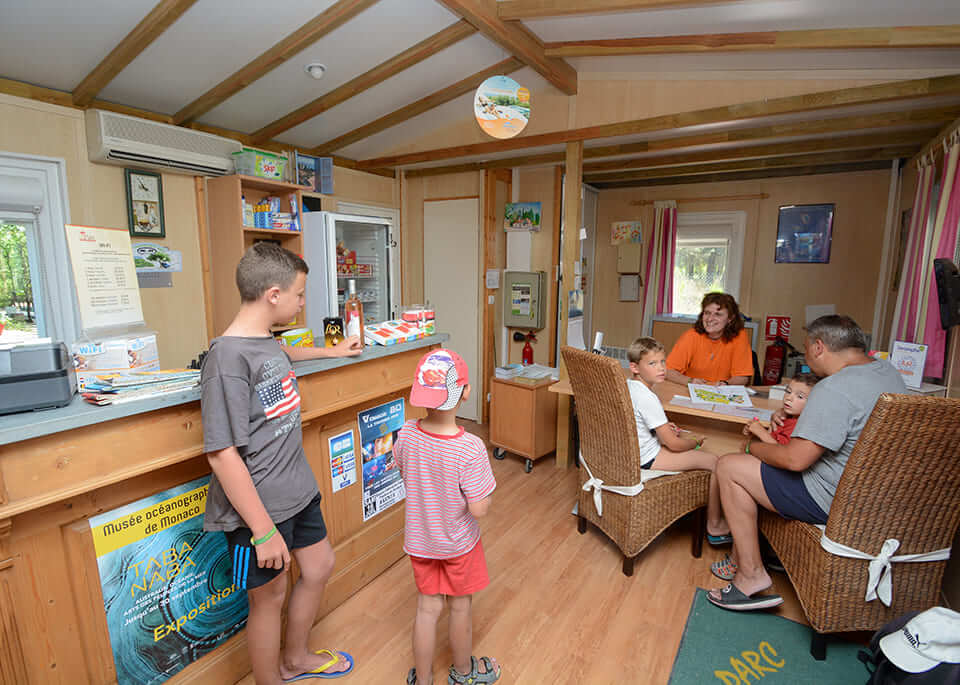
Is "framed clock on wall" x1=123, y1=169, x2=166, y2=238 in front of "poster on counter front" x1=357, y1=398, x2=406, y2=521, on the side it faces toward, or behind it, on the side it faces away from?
behind

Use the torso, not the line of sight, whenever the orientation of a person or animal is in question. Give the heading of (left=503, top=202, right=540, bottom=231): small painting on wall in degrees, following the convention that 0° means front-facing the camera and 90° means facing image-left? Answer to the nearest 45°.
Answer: approximately 0°

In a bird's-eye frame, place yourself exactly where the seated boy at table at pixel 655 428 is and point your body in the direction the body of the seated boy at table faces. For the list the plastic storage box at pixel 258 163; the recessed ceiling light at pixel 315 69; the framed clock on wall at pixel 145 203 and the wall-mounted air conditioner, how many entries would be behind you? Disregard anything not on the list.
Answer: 4

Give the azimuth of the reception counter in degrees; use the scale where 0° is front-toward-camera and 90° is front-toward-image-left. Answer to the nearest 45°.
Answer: approximately 315°

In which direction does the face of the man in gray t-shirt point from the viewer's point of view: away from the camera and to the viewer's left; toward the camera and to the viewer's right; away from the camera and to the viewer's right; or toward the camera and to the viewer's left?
away from the camera and to the viewer's left

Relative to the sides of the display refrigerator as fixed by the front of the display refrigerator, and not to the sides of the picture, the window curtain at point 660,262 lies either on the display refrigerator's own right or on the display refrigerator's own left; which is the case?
on the display refrigerator's own left

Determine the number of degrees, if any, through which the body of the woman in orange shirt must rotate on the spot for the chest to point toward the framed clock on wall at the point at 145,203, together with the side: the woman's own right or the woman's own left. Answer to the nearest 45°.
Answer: approximately 45° to the woman's own right

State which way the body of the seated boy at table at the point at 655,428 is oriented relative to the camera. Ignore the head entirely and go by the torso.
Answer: to the viewer's right

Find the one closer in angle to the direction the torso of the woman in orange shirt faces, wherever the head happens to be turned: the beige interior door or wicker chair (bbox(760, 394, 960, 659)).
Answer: the wicker chair
